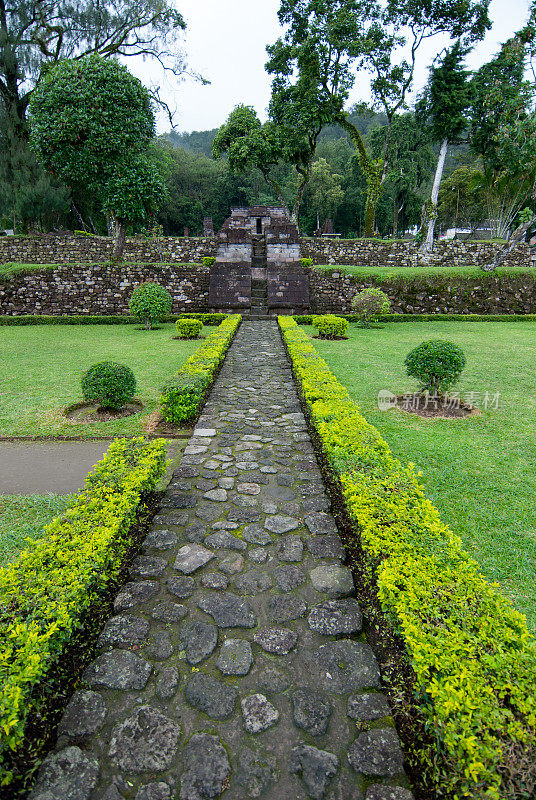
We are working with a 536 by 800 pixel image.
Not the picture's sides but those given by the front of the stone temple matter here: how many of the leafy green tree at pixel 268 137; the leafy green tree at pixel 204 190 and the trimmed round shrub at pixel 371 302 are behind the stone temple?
2

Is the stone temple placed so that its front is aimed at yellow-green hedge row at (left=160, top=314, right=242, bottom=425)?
yes

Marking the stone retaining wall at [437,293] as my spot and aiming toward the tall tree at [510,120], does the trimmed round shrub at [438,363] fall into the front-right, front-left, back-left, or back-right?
back-right

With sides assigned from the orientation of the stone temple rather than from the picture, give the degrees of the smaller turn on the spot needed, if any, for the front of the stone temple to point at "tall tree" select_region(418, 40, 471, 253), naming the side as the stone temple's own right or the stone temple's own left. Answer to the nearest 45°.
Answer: approximately 135° to the stone temple's own left

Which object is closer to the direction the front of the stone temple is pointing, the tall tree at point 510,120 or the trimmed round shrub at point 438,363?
the trimmed round shrub

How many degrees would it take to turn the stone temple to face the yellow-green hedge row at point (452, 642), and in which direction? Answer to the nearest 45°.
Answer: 0° — it already faces it

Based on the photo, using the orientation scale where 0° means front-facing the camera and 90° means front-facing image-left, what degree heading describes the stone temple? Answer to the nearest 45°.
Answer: approximately 0°

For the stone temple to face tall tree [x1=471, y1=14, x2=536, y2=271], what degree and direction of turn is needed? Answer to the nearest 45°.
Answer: approximately 90° to its left

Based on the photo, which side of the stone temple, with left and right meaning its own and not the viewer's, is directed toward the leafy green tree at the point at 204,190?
back
